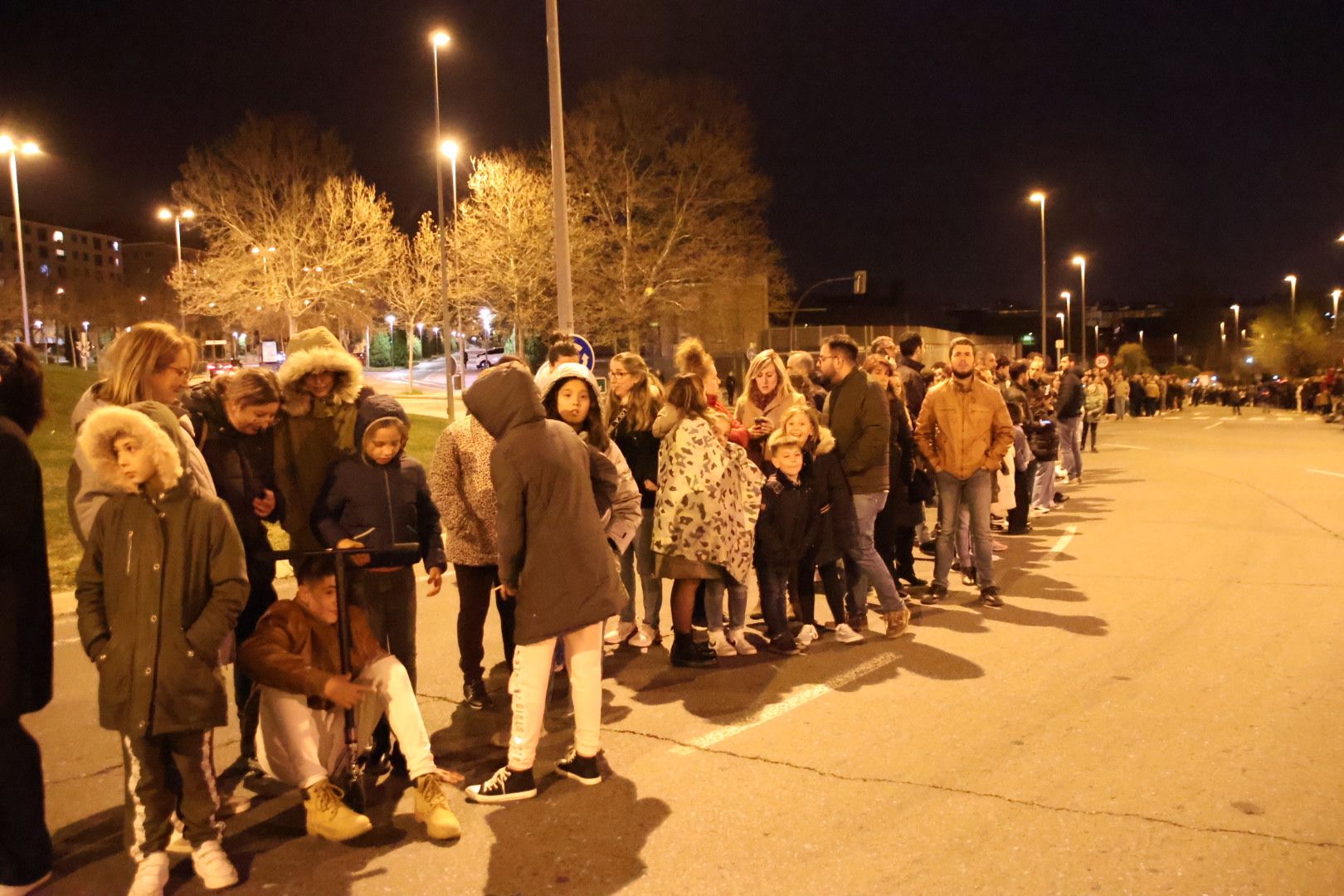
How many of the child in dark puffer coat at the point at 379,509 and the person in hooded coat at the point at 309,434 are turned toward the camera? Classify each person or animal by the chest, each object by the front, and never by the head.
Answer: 2

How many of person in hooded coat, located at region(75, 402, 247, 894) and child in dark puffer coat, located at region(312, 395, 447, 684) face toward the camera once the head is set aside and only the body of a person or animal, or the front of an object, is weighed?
2

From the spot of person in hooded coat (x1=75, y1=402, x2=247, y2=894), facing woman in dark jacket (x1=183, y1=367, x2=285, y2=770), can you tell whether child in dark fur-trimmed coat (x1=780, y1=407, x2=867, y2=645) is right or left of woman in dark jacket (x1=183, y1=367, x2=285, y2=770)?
right

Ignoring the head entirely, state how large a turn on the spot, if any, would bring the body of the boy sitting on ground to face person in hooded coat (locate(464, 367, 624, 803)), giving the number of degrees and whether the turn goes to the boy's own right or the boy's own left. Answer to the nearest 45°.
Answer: approximately 45° to the boy's own left

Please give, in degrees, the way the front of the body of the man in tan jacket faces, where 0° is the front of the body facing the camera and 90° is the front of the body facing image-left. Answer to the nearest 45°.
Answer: approximately 0°

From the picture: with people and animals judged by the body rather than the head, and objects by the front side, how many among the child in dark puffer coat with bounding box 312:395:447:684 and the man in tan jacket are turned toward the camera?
2

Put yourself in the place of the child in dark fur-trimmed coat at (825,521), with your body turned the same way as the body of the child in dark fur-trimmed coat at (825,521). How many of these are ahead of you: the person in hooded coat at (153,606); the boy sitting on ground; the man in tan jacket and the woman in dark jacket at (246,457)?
3

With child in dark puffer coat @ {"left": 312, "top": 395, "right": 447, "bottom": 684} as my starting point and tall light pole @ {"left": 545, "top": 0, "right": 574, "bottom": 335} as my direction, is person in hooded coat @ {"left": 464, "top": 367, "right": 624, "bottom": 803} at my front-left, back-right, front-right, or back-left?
back-right
